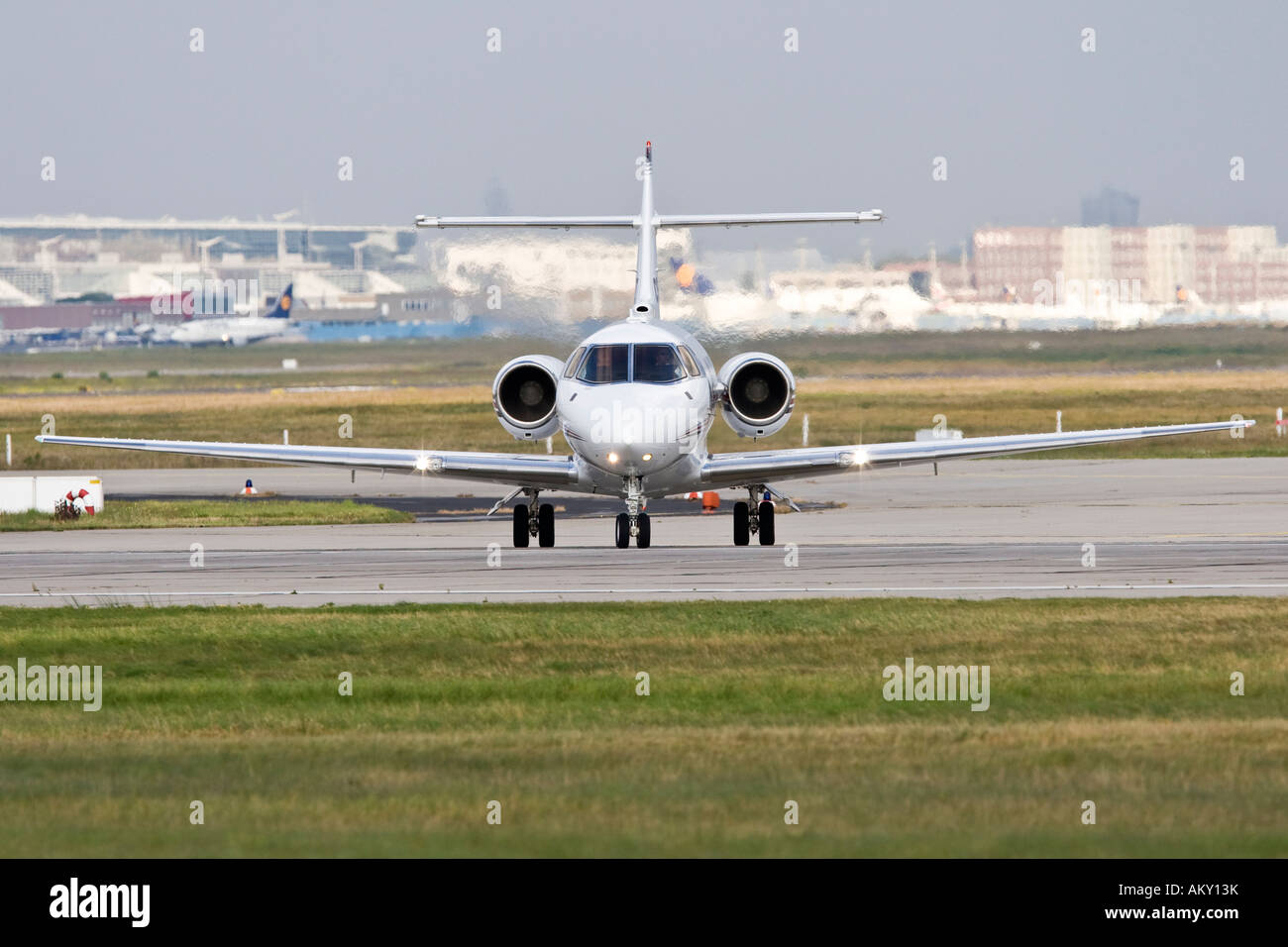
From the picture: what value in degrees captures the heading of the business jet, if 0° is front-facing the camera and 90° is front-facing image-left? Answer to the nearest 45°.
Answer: approximately 0°

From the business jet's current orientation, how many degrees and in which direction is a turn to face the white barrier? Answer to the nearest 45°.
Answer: approximately 135° to its right
